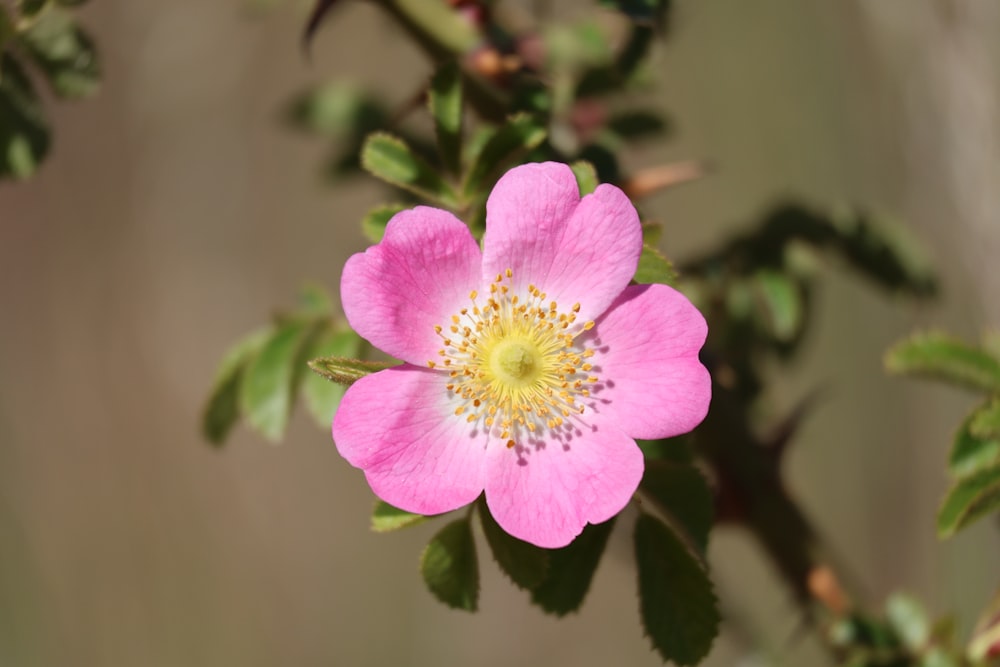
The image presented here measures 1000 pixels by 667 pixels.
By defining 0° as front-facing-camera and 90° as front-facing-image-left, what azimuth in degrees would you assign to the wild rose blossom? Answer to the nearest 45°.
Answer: approximately 0°
